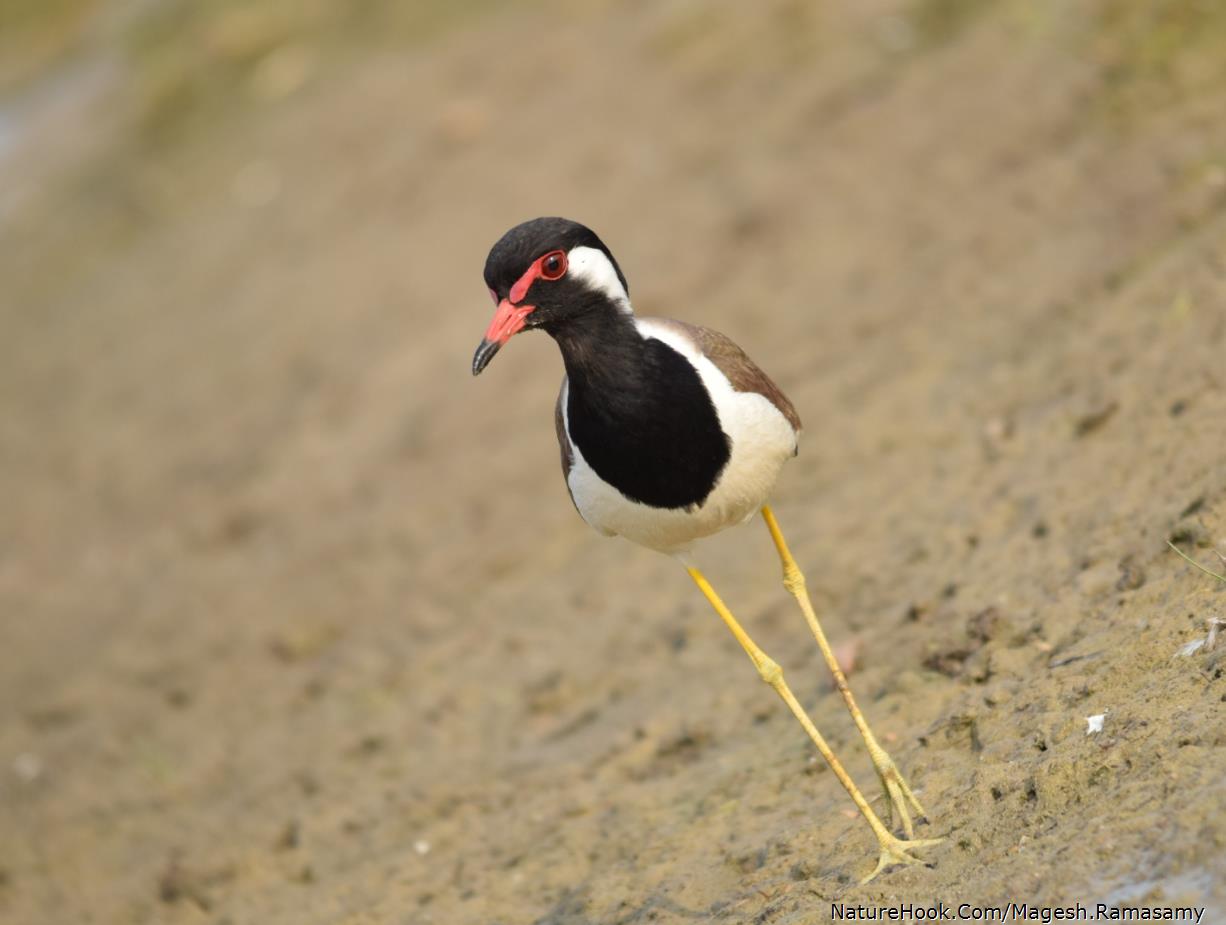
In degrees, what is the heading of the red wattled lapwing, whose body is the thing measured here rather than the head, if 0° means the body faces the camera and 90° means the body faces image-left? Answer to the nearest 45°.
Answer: approximately 45°
